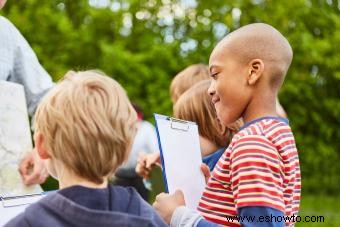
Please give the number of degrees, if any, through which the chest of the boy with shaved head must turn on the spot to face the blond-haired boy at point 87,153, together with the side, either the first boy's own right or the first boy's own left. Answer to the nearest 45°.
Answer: approximately 45° to the first boy's own left

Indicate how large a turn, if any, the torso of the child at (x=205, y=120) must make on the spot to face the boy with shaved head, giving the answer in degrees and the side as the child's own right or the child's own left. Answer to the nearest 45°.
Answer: approximately 135° to the child's own left

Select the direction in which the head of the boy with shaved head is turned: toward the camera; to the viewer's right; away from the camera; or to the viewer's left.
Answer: to the viewer's left

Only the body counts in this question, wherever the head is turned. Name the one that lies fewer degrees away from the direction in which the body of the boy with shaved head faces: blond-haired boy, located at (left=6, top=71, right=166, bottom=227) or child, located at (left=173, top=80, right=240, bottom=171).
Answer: the blond-haired boy

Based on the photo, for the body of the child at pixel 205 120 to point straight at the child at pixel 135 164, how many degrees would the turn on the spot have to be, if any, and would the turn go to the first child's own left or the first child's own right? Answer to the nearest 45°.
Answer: approximately 45° to the first child's own right

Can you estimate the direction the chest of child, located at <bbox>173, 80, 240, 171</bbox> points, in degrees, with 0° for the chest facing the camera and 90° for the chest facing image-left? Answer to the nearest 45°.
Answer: approximately 135°

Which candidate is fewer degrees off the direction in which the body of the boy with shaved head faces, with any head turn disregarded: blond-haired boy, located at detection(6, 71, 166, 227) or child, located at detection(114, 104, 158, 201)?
the blond-haired boy

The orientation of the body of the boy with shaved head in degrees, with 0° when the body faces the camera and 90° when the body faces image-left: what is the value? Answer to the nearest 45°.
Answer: approximately 90°

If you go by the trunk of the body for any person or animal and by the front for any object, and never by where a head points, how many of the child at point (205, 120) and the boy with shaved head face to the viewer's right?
0

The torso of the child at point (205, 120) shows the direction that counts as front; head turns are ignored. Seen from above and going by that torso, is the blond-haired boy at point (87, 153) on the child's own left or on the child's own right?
on the child's own left

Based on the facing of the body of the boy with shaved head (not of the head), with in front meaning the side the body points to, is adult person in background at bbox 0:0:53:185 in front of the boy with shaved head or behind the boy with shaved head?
in front
